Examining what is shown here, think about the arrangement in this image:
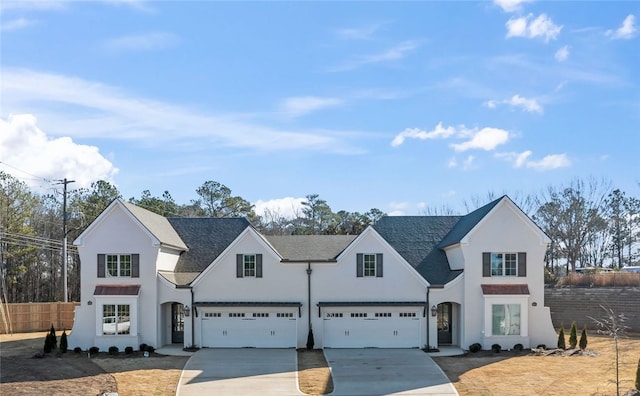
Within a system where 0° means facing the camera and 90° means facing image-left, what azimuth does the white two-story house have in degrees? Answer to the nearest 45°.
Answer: approximately 0°

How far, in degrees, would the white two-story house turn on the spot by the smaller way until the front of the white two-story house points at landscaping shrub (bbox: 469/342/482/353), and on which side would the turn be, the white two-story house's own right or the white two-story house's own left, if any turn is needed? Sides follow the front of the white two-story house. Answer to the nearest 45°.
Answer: approximately 90° to the white two-story house's own left

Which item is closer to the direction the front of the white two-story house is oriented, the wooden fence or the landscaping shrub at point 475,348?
the landscaping shrub
